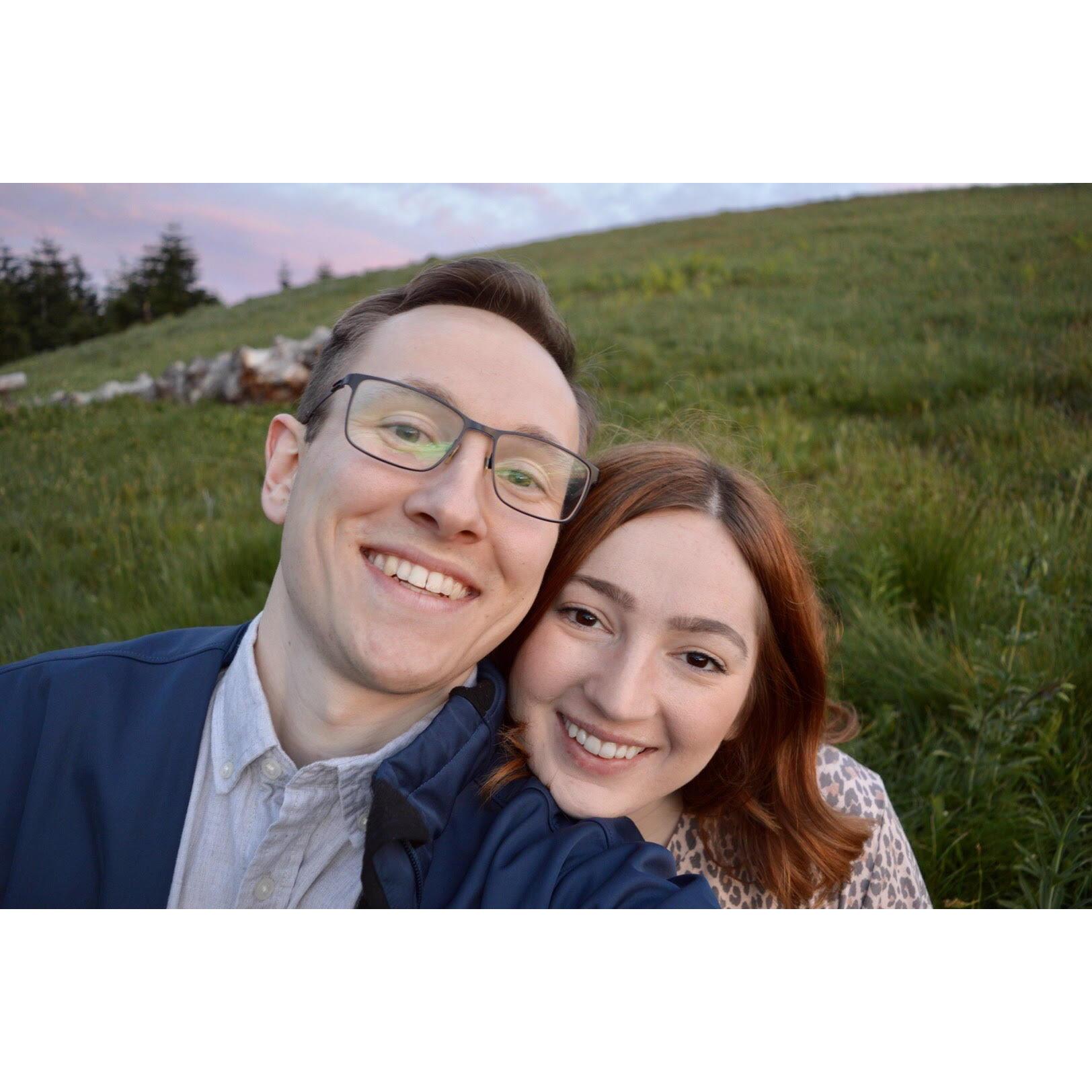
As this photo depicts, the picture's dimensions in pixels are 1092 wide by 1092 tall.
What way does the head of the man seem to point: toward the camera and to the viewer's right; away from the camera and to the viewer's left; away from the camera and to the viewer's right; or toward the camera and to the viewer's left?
toward the camera and to the viewer's right

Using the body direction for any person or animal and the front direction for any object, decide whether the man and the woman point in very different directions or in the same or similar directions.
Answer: same or similar directions

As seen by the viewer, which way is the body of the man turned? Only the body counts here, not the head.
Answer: toward the camera

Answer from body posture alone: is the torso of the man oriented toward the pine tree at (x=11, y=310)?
no

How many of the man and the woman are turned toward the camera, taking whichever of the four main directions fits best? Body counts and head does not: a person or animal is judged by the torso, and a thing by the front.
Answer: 2

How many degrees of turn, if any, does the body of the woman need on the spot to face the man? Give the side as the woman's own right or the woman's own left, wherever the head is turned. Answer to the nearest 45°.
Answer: approximately 45° to the woman's own right

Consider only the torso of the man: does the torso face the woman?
no

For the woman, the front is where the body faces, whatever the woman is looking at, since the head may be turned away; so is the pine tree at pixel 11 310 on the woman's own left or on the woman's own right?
on the woman's own right
